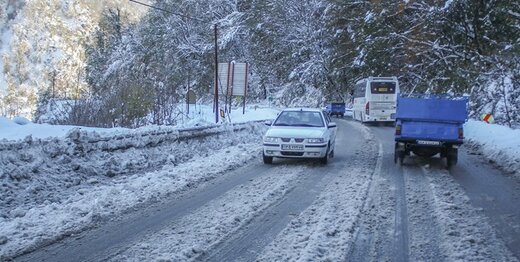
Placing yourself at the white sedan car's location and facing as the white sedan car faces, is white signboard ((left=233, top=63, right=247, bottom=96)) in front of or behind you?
behind

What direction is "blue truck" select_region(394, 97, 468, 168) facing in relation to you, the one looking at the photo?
facing away from the viewer

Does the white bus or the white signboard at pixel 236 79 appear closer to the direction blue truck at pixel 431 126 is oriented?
the white bus

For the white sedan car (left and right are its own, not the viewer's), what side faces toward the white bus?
back

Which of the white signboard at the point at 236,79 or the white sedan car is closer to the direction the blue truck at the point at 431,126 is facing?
the white signboard
